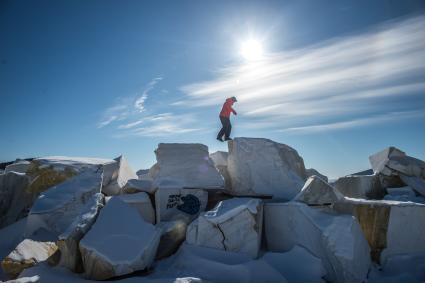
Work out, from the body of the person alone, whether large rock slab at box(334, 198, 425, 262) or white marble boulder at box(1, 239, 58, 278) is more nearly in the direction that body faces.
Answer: the large rock slab

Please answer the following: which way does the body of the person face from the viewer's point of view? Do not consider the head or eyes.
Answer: to the viewer's right

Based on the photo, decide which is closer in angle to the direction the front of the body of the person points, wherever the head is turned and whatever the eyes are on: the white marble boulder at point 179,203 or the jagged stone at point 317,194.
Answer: the jagged stone
